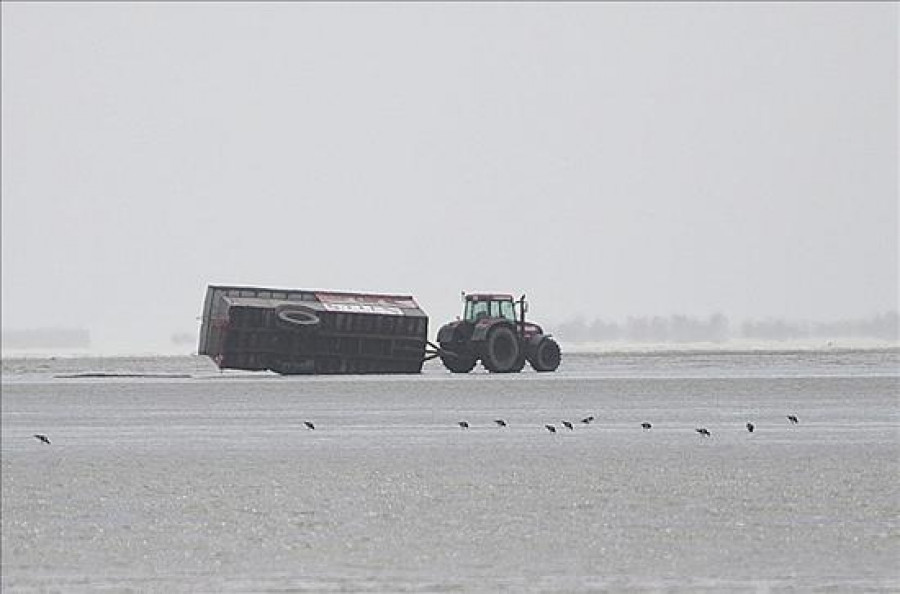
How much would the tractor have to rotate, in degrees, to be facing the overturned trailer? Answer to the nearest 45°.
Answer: approximately 135° to its left

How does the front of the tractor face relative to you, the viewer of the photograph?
facing away from the viewer and to the right of the viewer
